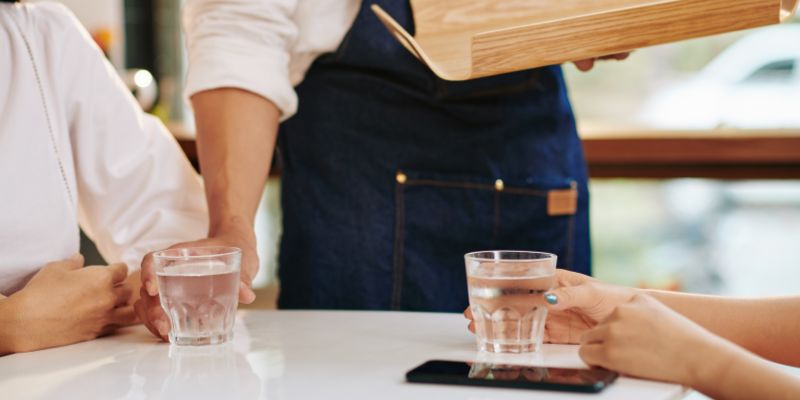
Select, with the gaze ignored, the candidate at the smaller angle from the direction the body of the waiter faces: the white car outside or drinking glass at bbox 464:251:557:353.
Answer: the drinking glass

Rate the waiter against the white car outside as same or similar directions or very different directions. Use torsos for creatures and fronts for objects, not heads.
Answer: very different directions

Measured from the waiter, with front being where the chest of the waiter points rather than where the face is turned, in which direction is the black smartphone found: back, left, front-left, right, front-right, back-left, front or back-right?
front-right

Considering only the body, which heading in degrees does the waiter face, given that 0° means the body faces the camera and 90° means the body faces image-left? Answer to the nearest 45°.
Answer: approximately 315°

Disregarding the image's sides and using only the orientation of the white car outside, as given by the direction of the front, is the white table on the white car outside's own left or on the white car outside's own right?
on the white car outside's own left

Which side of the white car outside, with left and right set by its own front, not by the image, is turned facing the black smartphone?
left

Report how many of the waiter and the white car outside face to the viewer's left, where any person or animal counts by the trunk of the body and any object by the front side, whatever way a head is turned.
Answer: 1

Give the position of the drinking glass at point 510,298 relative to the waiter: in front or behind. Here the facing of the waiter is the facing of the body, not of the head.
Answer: in front

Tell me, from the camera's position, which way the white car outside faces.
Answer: facing to the left of the viewer
